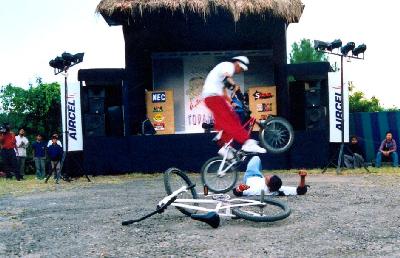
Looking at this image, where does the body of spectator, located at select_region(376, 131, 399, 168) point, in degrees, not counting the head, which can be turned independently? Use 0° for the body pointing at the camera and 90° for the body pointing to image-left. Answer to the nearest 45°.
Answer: approximately 0°

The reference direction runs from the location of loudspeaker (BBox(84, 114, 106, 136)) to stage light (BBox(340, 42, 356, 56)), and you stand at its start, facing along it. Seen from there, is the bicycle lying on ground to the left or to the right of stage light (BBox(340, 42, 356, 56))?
right

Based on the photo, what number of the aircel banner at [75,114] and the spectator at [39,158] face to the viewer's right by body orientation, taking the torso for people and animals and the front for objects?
0

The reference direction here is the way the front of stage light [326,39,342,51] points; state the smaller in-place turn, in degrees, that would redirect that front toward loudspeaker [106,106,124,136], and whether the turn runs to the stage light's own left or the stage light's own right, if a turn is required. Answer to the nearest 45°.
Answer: approximately 45° to the stage light's own right

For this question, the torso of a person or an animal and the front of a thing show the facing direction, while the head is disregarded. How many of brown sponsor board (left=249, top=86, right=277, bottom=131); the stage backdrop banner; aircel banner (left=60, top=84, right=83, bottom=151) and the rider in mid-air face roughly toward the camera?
3

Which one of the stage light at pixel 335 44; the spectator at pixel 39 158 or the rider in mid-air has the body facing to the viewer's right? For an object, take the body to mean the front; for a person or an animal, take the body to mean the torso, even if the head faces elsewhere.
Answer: the rider in mid-air

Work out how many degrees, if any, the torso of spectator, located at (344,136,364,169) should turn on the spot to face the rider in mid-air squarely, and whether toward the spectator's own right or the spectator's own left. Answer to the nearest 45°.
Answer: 0° — they already face them

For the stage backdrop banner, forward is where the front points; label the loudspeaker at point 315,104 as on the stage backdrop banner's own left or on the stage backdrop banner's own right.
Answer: on the stage backdrop banner's own left

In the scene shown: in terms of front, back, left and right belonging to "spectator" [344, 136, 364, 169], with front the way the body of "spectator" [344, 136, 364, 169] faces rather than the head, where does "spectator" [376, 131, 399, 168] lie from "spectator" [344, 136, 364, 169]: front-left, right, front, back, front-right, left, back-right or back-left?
back-left
